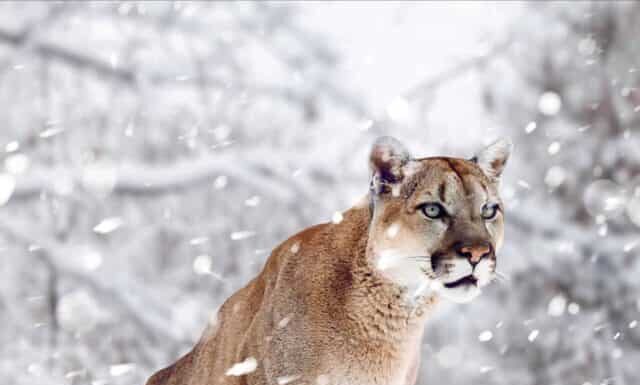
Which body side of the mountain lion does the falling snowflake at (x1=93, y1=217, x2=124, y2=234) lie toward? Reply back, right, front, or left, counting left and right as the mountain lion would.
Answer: back

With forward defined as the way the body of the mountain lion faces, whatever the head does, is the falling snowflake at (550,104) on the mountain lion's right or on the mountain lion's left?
on the mountain lion's left

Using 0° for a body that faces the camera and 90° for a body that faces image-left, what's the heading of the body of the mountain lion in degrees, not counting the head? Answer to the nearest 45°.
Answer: approximately 315°
